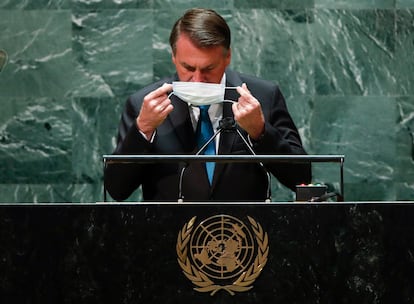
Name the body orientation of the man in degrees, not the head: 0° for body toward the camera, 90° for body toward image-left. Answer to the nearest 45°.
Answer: approximately 0°

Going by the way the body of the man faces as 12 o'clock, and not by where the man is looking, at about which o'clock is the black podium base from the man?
The black podium base is roughly at 12 o'clock from the man.
